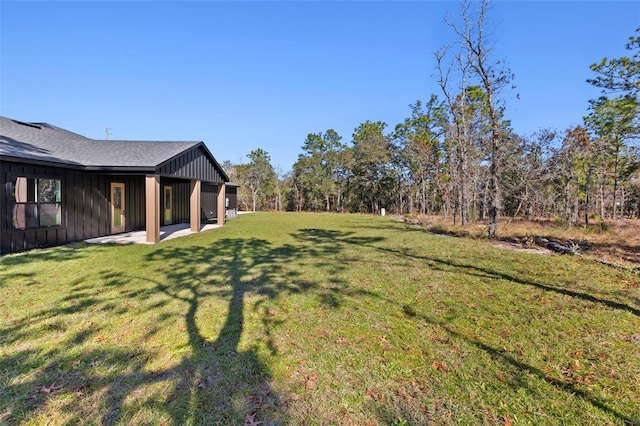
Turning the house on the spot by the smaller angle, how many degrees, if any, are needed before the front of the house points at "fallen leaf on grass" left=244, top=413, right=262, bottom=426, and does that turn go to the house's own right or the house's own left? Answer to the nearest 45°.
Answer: approximately 45° to the house's own right

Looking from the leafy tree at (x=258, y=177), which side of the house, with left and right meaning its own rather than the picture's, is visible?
left

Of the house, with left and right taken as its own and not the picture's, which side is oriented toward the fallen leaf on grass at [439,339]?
front

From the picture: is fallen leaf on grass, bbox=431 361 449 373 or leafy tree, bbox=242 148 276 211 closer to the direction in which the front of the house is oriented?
the fallen leaf on grass

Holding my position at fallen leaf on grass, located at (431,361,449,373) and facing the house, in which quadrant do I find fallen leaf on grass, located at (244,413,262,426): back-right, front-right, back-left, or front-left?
front-left

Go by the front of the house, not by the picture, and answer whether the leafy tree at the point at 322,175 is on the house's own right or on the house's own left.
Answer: on the house's own left

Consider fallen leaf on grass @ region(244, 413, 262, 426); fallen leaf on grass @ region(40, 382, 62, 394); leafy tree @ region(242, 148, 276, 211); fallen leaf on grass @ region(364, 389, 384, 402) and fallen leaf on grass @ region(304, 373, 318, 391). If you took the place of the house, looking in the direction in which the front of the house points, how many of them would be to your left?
1

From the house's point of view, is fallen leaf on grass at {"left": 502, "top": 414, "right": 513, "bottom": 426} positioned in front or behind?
in front

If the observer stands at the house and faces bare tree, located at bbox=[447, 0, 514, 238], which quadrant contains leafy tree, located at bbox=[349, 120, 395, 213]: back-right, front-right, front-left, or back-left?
front-left

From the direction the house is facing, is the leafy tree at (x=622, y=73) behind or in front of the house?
in front

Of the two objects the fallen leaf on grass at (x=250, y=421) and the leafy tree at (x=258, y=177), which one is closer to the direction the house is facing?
the fallen leaf on grass

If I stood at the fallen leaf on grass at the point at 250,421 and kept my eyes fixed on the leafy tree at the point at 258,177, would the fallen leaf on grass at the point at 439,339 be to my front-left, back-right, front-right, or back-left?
front-right

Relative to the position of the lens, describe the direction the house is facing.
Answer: facing the viewer and to the right of the viewer

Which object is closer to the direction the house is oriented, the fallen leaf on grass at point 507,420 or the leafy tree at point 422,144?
the fallen leaf on grass

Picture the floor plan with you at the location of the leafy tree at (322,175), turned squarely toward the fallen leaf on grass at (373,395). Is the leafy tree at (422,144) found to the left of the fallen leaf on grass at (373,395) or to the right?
left

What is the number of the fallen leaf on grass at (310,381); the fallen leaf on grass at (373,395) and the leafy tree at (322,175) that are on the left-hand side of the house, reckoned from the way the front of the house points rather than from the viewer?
1

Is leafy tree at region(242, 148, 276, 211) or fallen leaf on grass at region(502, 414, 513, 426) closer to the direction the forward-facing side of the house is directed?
the fallen leaf on grass
